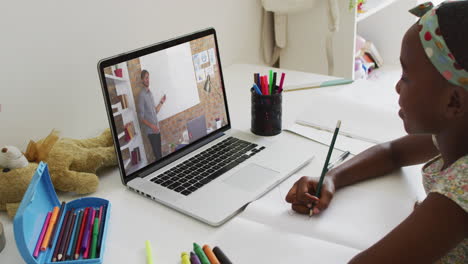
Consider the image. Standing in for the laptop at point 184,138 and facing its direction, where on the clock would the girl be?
The girl is roughly at 12 o'clock from the laptop.

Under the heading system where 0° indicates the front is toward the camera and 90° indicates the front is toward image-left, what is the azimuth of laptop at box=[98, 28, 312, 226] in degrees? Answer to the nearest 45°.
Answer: approximately 315°
